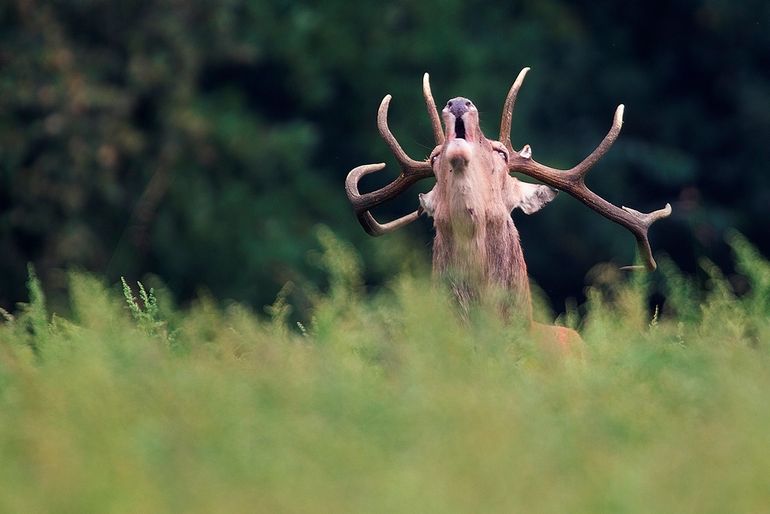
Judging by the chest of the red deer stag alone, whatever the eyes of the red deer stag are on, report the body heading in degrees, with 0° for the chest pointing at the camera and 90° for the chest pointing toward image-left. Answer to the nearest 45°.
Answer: approximately 0°
